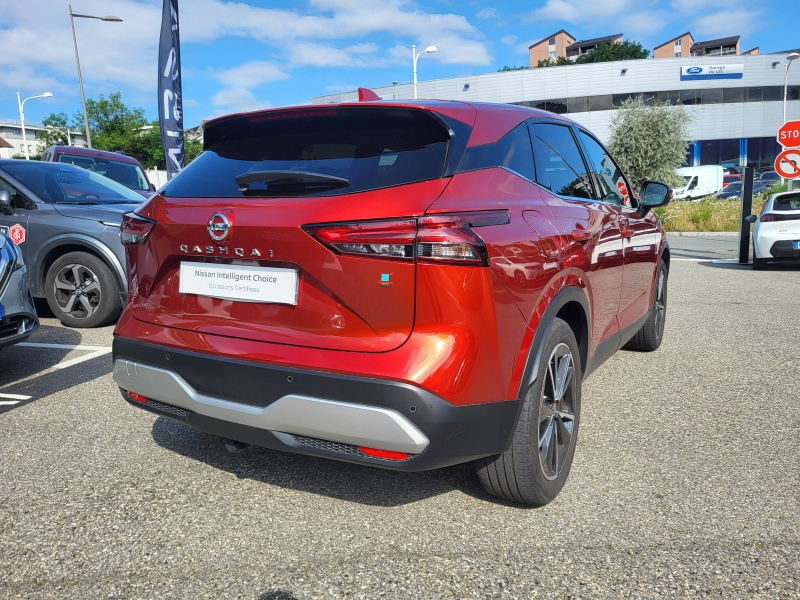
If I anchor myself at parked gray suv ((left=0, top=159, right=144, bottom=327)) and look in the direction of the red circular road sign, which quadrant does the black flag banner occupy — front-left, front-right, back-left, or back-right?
front-left

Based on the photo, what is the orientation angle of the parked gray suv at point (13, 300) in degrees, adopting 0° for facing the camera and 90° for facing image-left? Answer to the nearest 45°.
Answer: approximately 315°

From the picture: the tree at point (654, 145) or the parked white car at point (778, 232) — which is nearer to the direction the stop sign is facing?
the parked white car

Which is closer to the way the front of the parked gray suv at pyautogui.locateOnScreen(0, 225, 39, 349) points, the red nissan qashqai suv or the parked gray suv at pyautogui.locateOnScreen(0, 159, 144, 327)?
the red nissan qashqai suv

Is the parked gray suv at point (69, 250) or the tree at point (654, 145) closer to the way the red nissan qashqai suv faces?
the tree

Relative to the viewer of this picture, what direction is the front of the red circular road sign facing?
facing the viewer

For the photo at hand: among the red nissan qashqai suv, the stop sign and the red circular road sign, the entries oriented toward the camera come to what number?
2

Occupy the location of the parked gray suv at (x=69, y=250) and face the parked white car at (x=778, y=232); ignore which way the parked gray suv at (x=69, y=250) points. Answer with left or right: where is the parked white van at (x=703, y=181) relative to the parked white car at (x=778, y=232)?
left

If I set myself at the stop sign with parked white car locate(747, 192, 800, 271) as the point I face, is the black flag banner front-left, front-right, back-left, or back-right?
front-right

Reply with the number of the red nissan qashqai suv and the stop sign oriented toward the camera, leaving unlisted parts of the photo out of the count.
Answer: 1

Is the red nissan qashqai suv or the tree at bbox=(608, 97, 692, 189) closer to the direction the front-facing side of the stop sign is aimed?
the red nissan qashqai suv

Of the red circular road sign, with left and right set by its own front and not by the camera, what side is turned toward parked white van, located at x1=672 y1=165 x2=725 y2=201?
back

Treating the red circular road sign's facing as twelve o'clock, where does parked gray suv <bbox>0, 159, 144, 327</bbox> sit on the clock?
The parked gray suv is roughly at 1 o'clock from the red circular road sign.

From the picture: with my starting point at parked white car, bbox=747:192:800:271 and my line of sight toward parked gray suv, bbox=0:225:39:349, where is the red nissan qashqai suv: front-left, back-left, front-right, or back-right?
front-left
